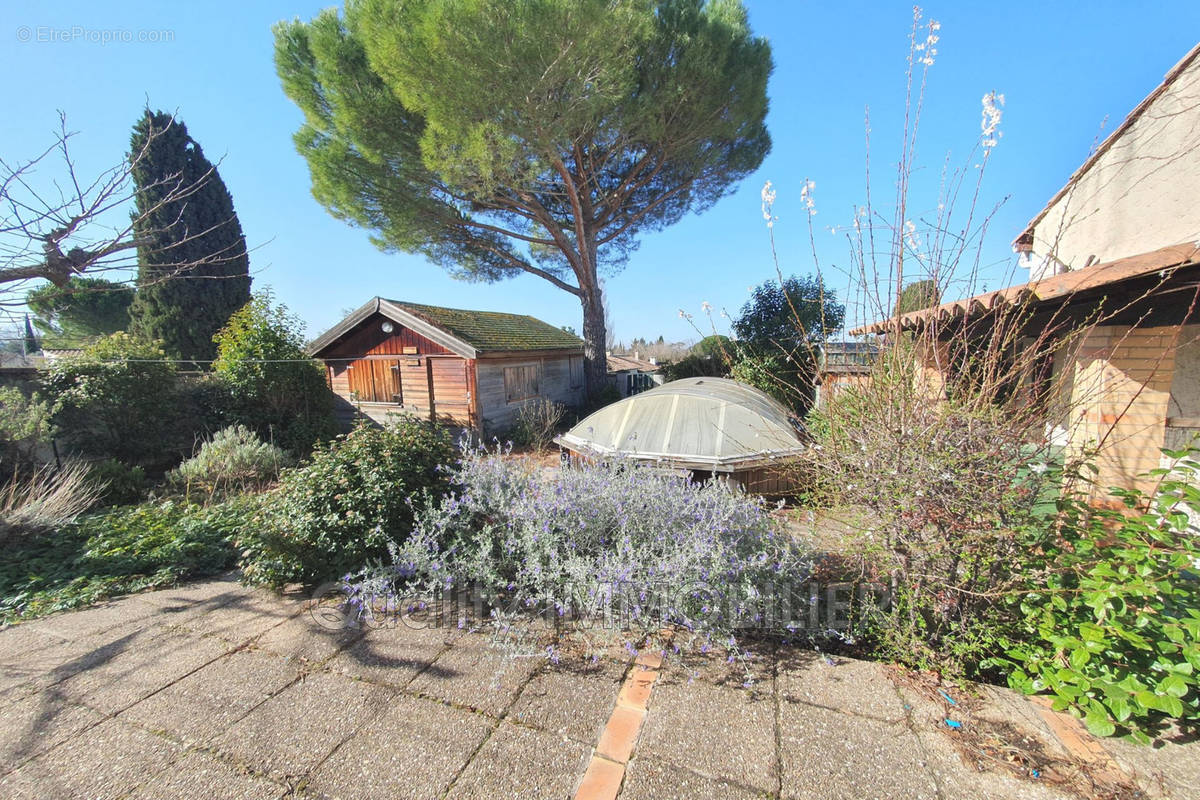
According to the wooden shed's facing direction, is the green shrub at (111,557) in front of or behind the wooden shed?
in front

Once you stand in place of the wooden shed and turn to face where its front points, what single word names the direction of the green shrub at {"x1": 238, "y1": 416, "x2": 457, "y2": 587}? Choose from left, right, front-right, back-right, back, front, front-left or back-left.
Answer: front-left

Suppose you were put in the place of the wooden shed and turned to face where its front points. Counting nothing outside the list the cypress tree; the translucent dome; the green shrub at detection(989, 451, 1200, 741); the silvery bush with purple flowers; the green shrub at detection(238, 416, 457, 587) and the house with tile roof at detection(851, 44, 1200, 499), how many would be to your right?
1

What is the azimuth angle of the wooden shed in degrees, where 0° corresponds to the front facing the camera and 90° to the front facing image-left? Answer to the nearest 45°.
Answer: approximately 45°

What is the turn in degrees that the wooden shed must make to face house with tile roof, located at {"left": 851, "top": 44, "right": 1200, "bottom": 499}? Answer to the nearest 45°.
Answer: approximately 90° to its left

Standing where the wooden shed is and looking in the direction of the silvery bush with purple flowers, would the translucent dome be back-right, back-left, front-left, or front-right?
front-left

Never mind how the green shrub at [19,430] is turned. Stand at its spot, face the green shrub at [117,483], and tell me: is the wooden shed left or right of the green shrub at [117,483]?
left

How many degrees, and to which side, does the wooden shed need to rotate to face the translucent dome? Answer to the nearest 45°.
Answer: approximately 90° to its left

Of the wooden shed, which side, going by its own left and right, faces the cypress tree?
right

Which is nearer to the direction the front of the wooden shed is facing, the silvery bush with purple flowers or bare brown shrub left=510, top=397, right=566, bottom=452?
the silvery bush with purple flowers

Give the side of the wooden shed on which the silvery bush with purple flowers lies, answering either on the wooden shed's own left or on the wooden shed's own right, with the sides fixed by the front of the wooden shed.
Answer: on the wooden shed's own left

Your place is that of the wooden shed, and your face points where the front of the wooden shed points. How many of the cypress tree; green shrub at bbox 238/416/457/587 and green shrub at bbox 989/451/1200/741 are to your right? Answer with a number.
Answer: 1

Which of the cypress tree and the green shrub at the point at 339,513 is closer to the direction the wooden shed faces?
the green shrub

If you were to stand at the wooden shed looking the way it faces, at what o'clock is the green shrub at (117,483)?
The green shrub is roughly at 12 o'clock from the wooden shed.

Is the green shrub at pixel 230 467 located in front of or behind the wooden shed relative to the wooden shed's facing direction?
in front
